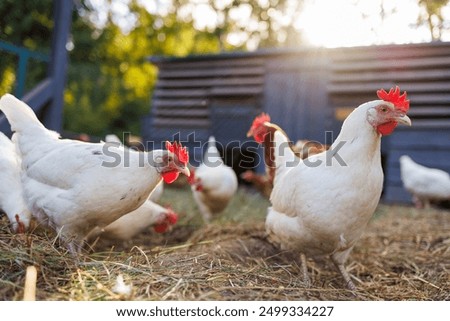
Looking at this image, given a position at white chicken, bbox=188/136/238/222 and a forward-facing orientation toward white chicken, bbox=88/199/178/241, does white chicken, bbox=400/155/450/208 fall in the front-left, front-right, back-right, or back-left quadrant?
back-left

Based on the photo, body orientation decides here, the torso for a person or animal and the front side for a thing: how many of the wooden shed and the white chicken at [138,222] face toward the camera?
1

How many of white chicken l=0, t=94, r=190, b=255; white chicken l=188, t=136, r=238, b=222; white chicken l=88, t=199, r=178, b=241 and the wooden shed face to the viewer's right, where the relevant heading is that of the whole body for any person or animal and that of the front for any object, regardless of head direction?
2

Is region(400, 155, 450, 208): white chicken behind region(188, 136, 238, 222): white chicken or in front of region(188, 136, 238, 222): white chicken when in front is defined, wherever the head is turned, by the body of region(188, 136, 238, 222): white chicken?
behind

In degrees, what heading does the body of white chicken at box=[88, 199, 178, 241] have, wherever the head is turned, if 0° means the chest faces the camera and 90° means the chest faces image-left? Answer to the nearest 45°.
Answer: approximately 270°

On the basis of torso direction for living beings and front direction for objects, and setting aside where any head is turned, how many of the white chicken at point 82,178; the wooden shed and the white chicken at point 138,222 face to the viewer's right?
2

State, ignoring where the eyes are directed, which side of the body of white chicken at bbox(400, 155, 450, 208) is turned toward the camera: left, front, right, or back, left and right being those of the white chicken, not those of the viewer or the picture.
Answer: right

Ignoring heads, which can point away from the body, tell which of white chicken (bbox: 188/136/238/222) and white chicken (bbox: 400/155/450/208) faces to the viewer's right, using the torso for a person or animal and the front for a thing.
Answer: white chicken (bbox: 400/155/450/208)

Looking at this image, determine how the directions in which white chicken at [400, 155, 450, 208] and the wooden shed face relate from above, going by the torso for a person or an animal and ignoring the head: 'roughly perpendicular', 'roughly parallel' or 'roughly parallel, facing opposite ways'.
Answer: roughly perpendicular

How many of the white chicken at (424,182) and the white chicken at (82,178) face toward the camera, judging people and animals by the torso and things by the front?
0

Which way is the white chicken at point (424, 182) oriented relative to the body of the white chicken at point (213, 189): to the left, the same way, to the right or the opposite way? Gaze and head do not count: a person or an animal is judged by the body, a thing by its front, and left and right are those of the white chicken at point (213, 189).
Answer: to the left

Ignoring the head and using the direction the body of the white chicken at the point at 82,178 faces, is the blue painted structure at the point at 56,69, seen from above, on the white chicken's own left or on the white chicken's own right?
on the white chicken's own left

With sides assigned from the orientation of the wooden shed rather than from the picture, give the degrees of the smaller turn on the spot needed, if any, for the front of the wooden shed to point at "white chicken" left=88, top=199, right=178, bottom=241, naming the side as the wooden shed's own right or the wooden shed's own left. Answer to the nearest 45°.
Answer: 0° — it already faces it
